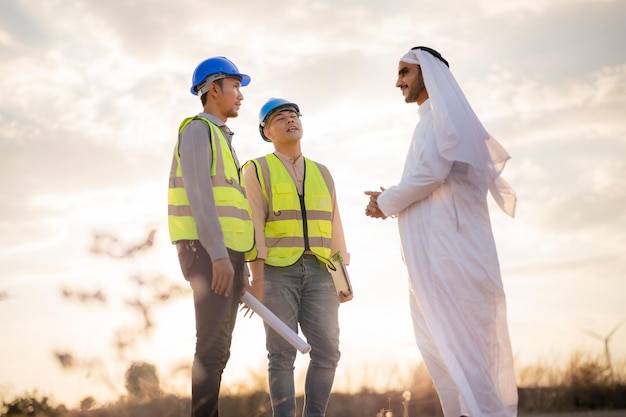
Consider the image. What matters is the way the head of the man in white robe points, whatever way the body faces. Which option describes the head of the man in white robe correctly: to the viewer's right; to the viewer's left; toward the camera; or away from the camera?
to the viewer's left

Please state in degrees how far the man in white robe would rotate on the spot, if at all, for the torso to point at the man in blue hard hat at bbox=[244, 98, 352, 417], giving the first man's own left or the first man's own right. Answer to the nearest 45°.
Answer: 0° — they already face them

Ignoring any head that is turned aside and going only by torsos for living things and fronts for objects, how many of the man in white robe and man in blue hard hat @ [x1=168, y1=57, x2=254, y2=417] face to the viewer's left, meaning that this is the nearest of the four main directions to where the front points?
1

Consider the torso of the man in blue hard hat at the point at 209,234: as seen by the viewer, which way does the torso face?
to the viewer's right

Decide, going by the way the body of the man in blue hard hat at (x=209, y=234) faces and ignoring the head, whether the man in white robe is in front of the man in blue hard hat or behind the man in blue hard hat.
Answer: in front

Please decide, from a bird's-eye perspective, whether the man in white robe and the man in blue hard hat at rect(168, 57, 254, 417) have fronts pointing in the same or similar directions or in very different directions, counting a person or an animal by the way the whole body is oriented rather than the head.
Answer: very different directions

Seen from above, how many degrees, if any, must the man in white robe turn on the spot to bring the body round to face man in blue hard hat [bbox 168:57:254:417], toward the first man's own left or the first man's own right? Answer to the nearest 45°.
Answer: approximately 45° to the first man's own left

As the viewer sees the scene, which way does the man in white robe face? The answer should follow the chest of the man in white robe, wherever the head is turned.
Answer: to the viewer's left

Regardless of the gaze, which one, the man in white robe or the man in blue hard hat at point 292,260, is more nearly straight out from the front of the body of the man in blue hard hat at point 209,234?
the man in white robe

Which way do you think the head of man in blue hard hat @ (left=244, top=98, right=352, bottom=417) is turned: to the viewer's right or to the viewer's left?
to the viewer's right

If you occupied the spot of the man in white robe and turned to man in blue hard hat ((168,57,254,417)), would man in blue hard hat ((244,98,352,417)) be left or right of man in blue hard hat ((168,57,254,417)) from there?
right

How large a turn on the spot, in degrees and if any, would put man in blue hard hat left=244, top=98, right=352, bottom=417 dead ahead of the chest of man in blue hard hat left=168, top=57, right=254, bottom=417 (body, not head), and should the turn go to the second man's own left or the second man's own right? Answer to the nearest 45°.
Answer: approximately 45° to the second man's own left
